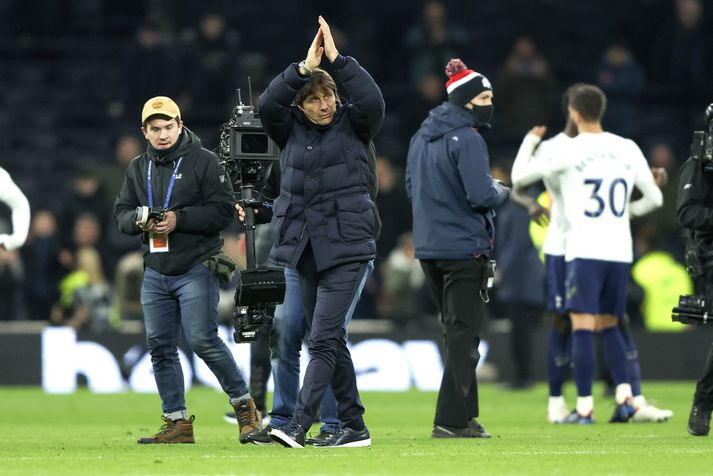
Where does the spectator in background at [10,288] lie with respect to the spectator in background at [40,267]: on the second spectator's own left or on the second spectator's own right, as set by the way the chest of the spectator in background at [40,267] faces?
on the second spectator's own right

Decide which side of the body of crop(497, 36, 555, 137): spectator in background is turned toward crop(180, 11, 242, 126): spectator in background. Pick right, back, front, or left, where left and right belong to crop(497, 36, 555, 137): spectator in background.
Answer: right

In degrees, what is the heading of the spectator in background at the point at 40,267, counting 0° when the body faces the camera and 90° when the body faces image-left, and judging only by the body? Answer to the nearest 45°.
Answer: approximately 0°

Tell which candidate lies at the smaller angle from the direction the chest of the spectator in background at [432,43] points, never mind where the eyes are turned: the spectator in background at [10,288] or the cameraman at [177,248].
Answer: the cameraman

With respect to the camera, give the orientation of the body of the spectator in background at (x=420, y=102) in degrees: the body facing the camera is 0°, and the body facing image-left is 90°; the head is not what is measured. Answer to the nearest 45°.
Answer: approximately 0°

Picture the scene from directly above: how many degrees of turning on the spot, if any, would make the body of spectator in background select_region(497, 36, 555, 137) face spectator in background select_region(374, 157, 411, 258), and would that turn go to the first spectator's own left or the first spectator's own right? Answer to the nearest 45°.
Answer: approximately 45° to the first spectator's own right

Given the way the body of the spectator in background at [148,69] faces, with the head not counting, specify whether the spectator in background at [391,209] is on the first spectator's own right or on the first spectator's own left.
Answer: on the first spectator's own left
